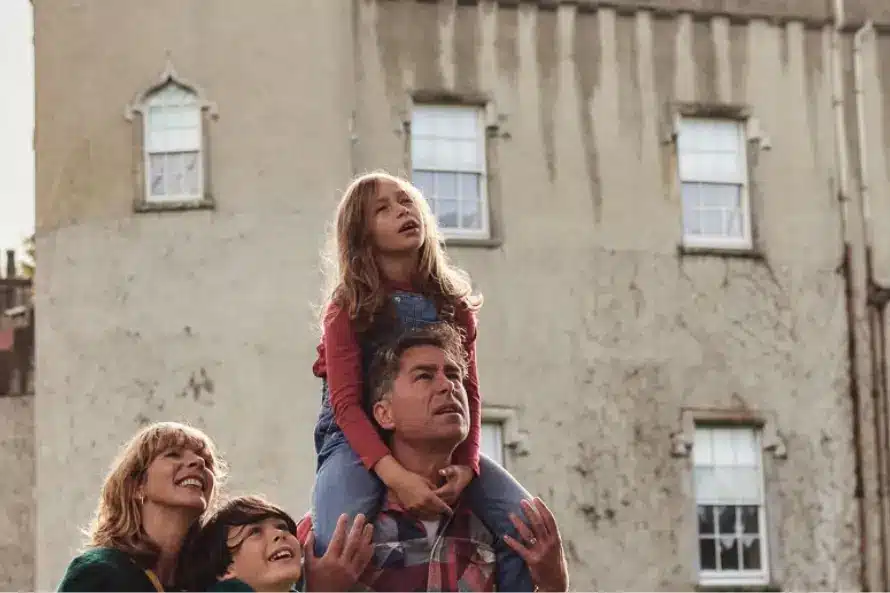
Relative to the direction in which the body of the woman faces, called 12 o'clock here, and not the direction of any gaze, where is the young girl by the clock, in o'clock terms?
The young girl is roughly at 10 o'clock from the woman.

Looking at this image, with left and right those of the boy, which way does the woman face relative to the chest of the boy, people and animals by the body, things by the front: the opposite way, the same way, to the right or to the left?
the same way

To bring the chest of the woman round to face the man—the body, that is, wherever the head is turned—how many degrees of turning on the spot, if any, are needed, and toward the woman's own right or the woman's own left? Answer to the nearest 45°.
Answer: approximately 45° to the woman's own left

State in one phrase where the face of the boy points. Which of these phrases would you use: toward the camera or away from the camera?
toward the camera

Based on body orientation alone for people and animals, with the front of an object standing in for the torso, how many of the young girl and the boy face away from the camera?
0

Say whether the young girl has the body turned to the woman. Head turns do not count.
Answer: no

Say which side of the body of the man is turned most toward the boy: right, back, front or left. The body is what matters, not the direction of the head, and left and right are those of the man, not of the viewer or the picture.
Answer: right

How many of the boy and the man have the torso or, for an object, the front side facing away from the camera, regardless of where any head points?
0

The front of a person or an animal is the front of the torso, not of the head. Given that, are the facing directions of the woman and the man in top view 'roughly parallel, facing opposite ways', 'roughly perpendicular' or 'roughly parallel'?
roughly parallel

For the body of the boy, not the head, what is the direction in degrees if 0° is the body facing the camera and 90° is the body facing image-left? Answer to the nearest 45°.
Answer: approximately 315°

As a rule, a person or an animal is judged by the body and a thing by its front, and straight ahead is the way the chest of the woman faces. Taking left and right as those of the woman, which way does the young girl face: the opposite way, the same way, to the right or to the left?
the same way

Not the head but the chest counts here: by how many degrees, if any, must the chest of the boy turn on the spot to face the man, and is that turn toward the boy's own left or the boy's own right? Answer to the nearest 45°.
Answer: approximately 45° to the boy's own left

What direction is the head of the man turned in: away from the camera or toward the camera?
toward the camera

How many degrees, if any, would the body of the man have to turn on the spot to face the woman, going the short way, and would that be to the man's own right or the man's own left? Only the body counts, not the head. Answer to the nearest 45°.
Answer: approximately 135° to the man's own right
